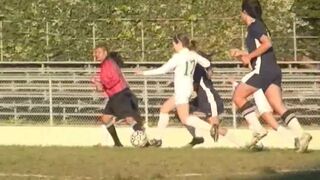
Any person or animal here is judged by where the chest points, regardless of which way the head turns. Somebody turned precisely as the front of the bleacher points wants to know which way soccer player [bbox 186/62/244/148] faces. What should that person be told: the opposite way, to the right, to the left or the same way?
to the right

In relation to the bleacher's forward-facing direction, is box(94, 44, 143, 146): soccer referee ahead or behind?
ahead

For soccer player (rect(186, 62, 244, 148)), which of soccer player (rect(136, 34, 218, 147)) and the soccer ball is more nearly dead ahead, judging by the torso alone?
the soccer ball

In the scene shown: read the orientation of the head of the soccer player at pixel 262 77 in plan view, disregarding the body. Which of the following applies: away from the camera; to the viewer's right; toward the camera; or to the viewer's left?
to the viewer's left

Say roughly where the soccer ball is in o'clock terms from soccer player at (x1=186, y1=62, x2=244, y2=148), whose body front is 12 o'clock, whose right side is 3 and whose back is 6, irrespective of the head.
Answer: The soccer ball is roughly at 11 o'clock from the soccer player.

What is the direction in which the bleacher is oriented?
toward the camera

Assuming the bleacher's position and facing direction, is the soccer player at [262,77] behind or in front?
in front

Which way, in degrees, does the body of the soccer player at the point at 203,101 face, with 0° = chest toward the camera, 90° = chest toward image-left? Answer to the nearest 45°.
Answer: approximately 90°

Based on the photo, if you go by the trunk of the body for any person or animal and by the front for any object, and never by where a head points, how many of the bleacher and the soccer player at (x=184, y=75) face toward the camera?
1

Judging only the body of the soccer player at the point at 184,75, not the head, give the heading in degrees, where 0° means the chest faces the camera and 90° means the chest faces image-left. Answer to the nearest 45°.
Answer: approximately 135°
